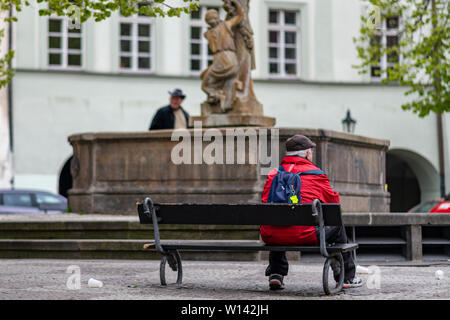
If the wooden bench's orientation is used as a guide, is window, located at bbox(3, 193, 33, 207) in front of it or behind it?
in front

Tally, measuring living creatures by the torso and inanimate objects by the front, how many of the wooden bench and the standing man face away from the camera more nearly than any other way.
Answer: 1

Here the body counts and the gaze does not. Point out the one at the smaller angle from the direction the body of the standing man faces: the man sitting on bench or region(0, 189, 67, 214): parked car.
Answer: the man sitting on bench

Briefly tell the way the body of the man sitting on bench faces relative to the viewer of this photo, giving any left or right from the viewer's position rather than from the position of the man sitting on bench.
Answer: facing away from the viewer and to the right of the viewer

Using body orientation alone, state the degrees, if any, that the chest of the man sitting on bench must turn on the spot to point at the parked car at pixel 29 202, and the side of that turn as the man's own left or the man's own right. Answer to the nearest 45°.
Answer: approximately 90° to the man's own left

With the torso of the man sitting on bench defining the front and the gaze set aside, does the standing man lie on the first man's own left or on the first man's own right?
on the first man's own left

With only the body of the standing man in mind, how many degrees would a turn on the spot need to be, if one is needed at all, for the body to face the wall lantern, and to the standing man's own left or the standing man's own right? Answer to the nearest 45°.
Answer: approximately 90° to the standing man's own left

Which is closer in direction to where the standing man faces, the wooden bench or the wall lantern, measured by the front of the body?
the wooden bench

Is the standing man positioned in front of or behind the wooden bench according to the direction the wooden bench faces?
in front

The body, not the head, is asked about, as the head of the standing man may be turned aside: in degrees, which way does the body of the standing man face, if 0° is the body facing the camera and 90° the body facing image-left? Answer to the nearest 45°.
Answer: approximately 315°

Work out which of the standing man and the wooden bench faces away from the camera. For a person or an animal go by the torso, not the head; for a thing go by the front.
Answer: the wooden bench

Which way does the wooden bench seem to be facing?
away from the camera

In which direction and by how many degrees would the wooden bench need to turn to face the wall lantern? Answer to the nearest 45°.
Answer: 0° — it already faces it
